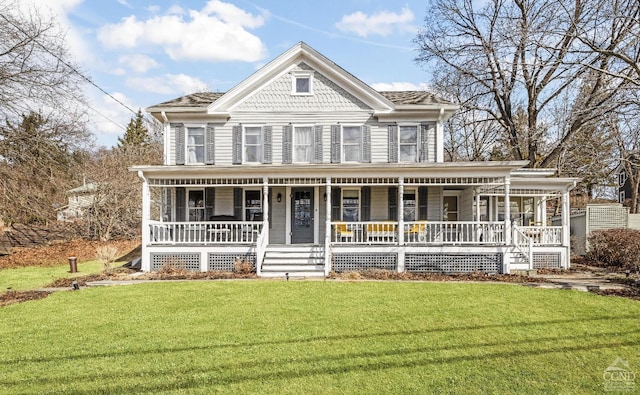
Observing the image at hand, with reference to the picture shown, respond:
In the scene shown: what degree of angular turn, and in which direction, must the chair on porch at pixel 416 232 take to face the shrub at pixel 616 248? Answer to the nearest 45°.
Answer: approximately 135° to its left

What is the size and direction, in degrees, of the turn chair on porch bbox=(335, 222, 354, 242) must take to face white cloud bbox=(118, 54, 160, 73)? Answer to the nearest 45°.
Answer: approximately 180°

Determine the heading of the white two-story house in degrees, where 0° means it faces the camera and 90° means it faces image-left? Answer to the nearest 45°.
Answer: approximately 0°

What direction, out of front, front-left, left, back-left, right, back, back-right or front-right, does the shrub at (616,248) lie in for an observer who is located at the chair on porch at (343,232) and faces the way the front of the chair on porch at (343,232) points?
front-left

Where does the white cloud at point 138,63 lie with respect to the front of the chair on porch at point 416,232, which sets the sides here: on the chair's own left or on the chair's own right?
on the chair's own right

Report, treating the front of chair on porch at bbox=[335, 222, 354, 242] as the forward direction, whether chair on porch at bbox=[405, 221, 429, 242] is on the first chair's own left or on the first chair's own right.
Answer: on the first chair's own left

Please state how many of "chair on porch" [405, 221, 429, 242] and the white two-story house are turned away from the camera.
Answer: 0

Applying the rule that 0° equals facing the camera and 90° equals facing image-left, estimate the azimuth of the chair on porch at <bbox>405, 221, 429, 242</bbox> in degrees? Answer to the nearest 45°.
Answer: approximately 45°

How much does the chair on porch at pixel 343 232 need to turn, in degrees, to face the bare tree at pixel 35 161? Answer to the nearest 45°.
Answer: approximately 135° to its right

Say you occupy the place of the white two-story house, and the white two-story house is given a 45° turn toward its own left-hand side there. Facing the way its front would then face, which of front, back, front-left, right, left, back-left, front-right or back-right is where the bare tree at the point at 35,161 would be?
back-right
